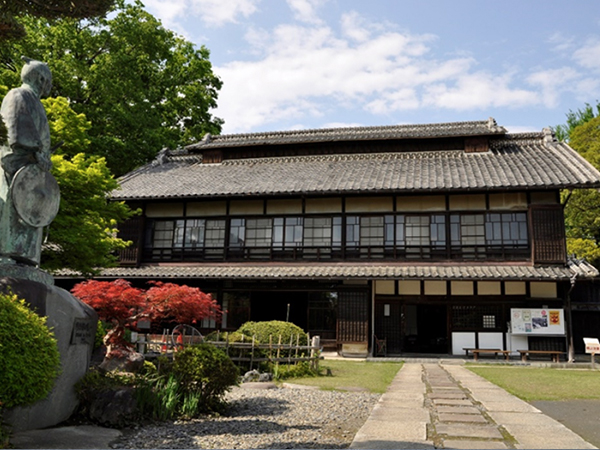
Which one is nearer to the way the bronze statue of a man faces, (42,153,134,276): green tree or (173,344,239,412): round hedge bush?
the round hedge bush

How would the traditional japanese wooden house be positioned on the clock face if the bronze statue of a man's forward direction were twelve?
The traditional japanese wooden house is roughly at 11 o'clock from the bronze statue of a man.

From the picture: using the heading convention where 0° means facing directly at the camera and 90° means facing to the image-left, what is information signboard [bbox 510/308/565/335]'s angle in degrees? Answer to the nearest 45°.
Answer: approximately 0°

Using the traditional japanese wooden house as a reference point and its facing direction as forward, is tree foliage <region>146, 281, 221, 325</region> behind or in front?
in front

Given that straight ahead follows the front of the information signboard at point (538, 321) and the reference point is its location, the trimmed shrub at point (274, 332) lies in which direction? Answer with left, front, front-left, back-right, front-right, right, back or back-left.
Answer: front-right

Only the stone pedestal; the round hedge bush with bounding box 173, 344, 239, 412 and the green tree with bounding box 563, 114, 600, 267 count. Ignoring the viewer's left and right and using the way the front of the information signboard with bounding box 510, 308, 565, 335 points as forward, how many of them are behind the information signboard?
1

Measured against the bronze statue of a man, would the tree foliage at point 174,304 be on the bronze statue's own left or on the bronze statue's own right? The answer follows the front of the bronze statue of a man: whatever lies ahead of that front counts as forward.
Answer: on the bronze statue's own left

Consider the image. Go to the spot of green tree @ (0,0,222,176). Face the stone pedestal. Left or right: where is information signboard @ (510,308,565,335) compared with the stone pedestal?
left

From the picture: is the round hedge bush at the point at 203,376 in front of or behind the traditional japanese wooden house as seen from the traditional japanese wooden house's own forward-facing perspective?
in front

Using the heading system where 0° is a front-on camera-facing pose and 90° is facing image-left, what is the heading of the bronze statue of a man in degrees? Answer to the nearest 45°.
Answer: approximately 270°

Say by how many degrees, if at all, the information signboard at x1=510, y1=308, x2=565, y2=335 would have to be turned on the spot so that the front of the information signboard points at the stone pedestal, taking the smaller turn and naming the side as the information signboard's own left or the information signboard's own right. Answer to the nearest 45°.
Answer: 0° — it already faces it

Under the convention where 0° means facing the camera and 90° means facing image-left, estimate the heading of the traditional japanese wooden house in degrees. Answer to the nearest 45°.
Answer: approximately 0°
